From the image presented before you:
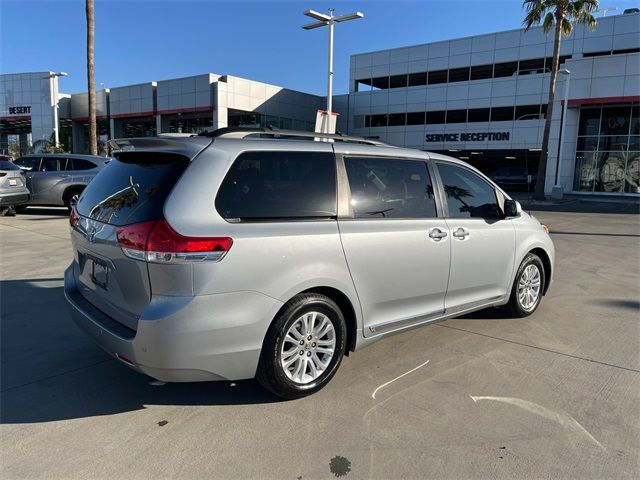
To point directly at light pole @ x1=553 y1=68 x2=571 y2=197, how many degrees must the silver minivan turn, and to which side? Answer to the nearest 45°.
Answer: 0° — it already faces it

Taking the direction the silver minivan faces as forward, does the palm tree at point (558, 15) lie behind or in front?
in front

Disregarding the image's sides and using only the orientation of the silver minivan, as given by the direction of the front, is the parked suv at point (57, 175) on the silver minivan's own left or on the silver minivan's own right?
on the silver minivan's own left

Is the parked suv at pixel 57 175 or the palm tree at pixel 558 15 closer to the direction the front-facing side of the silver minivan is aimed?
the palm tree

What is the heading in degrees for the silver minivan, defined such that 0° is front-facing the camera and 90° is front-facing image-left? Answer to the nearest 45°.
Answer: approximately 225°
